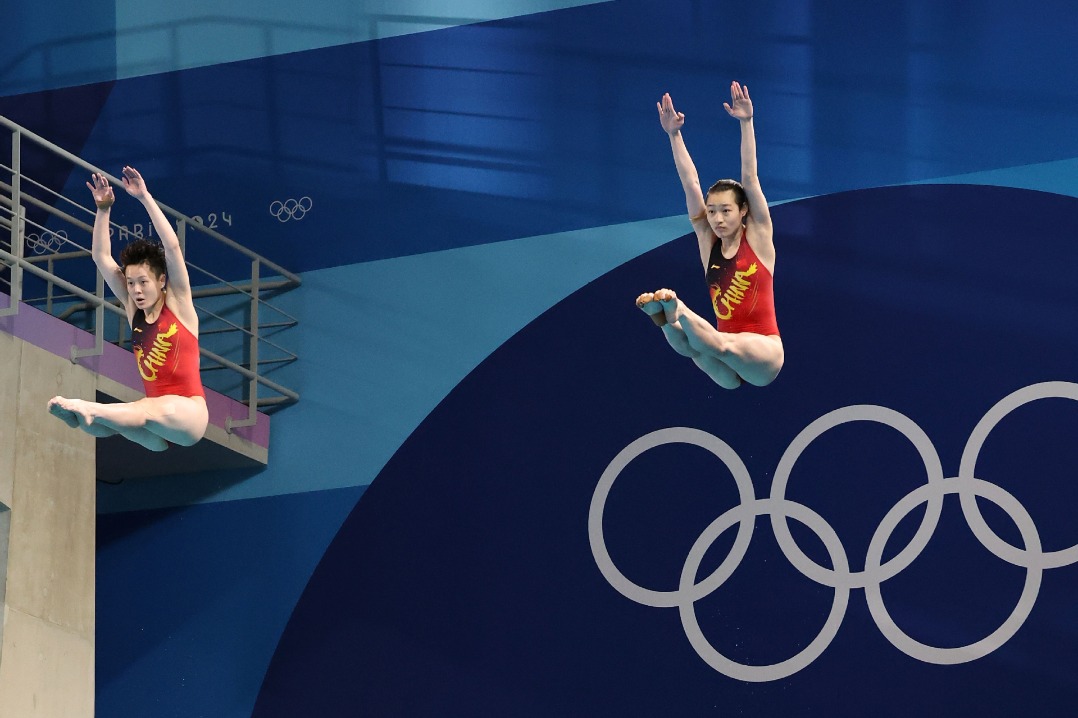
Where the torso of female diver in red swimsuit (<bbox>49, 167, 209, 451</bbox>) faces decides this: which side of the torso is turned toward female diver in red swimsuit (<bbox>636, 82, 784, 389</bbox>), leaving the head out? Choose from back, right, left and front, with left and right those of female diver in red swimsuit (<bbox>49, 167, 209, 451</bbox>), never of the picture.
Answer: left

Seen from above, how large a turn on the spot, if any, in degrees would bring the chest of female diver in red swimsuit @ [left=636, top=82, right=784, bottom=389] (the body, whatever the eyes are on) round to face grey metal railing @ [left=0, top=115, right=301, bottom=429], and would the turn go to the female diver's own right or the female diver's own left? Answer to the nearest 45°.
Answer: approximately 90° to the female diver's own right

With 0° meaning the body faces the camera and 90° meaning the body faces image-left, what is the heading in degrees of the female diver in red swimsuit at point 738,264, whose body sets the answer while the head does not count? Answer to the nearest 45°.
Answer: approximately 45°

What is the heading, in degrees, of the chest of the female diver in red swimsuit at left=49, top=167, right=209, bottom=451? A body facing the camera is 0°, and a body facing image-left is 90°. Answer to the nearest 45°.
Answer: approximately 45°

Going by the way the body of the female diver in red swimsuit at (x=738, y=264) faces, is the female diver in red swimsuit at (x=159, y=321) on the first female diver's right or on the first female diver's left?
on the first female diver's right

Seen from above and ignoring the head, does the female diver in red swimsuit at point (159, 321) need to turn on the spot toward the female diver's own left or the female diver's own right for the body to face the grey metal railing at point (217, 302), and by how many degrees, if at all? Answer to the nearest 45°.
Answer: approximately 135° to the female diver's own right
